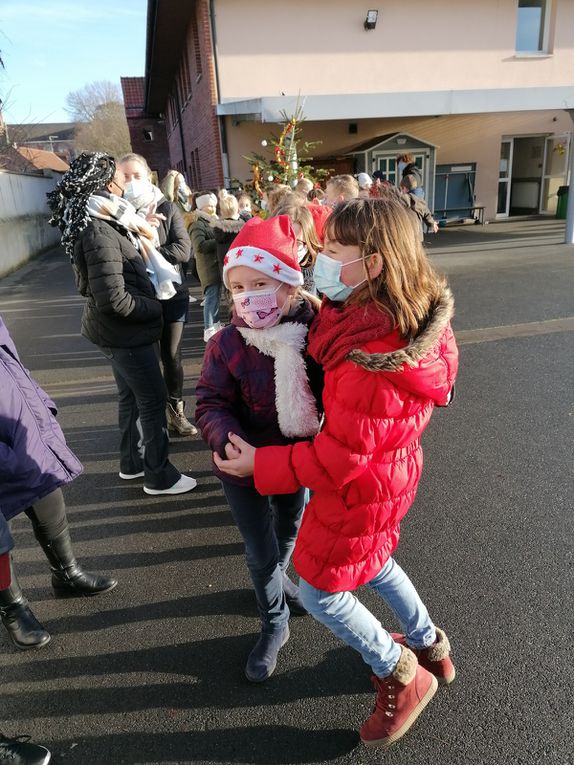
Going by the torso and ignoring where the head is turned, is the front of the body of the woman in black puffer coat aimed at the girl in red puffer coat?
no

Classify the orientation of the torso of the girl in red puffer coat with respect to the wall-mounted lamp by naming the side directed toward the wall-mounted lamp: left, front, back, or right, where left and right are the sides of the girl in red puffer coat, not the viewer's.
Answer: right

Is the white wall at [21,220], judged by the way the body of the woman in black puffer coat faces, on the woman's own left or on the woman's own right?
on the woman's own left

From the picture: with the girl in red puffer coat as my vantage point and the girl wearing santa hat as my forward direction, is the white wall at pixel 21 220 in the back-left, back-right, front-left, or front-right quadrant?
front-right

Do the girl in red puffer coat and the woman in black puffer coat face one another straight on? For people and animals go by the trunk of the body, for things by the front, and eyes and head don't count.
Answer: no

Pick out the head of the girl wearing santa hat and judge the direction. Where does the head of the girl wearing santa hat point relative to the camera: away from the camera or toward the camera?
toward the camera

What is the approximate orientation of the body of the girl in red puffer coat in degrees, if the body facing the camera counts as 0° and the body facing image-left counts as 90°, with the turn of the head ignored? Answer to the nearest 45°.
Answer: approximately 90°

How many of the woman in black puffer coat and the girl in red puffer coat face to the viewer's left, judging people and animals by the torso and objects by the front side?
1

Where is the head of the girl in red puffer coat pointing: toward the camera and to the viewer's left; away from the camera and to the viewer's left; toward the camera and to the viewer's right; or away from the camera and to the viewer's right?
toward the camera and to the viewer's left

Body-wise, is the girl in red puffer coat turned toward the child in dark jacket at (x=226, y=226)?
no

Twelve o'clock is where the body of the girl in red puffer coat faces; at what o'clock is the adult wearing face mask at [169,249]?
The adult wearing face mask is roughly at 2 o'clock from the girl in red puffer coat.

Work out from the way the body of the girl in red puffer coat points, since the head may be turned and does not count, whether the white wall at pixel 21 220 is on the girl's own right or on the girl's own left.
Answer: on the girl's own right

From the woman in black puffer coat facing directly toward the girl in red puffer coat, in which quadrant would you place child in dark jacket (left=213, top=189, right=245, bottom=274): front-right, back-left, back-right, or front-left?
back-left

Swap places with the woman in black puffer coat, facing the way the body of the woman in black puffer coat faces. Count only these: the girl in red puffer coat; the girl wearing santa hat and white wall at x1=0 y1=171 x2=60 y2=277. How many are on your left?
1

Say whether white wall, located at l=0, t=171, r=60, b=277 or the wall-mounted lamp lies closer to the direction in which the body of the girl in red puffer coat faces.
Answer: the white wall
